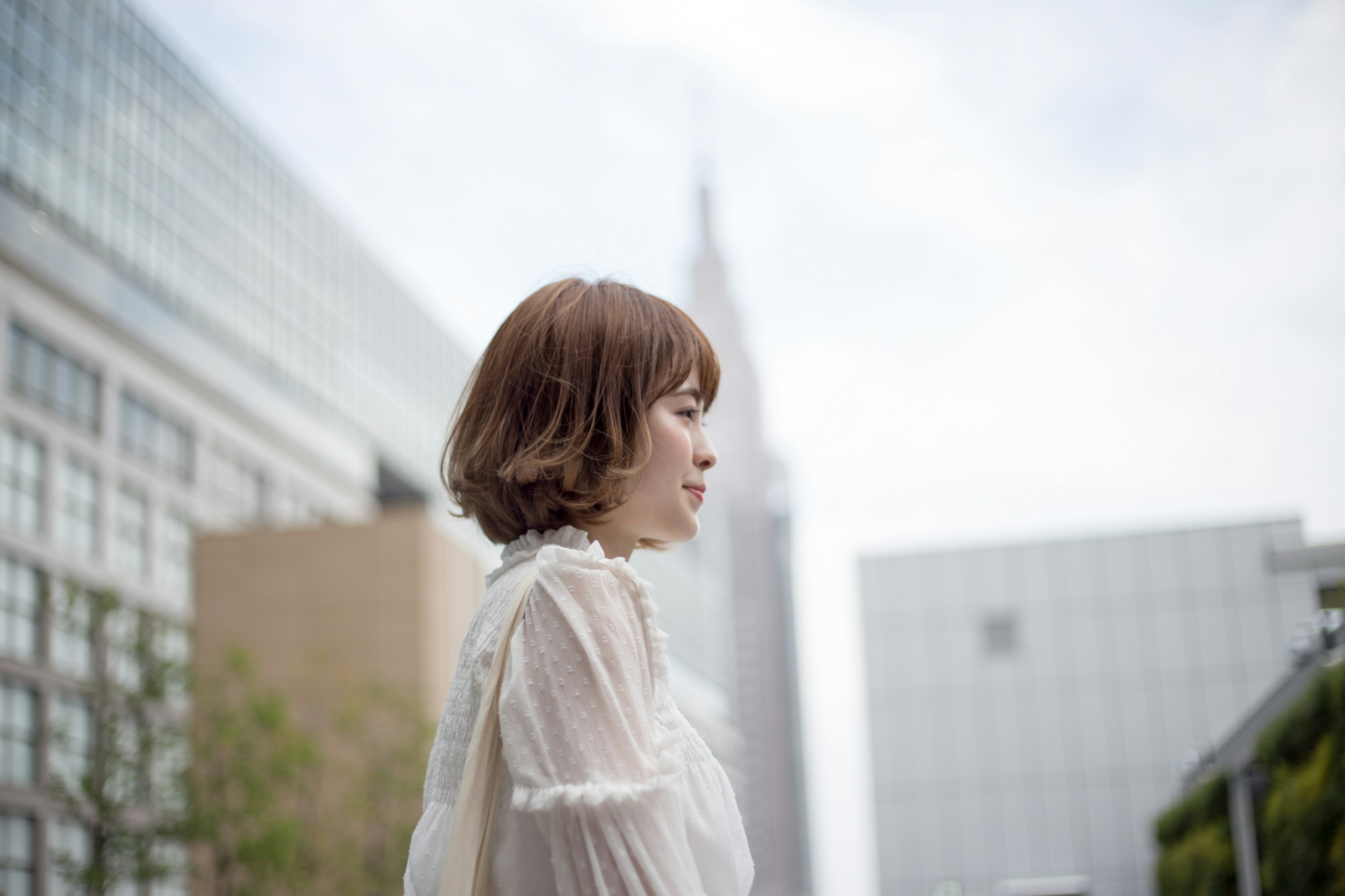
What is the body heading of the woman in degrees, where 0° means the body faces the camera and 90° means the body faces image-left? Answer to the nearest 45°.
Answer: approximately 270°

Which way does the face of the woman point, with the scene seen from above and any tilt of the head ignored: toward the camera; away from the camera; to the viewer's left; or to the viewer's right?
to the viewer's right
